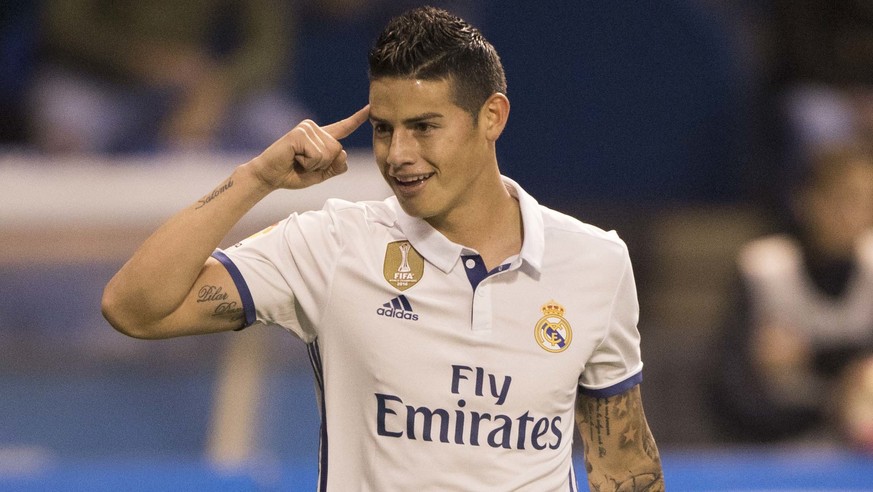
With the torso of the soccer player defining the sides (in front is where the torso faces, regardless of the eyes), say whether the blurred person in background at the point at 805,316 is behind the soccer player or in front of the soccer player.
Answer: behind

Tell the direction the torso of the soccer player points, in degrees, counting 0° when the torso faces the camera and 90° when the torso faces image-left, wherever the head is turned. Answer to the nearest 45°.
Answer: approximately 0°

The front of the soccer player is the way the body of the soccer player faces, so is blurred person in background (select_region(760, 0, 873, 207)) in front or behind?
behind
